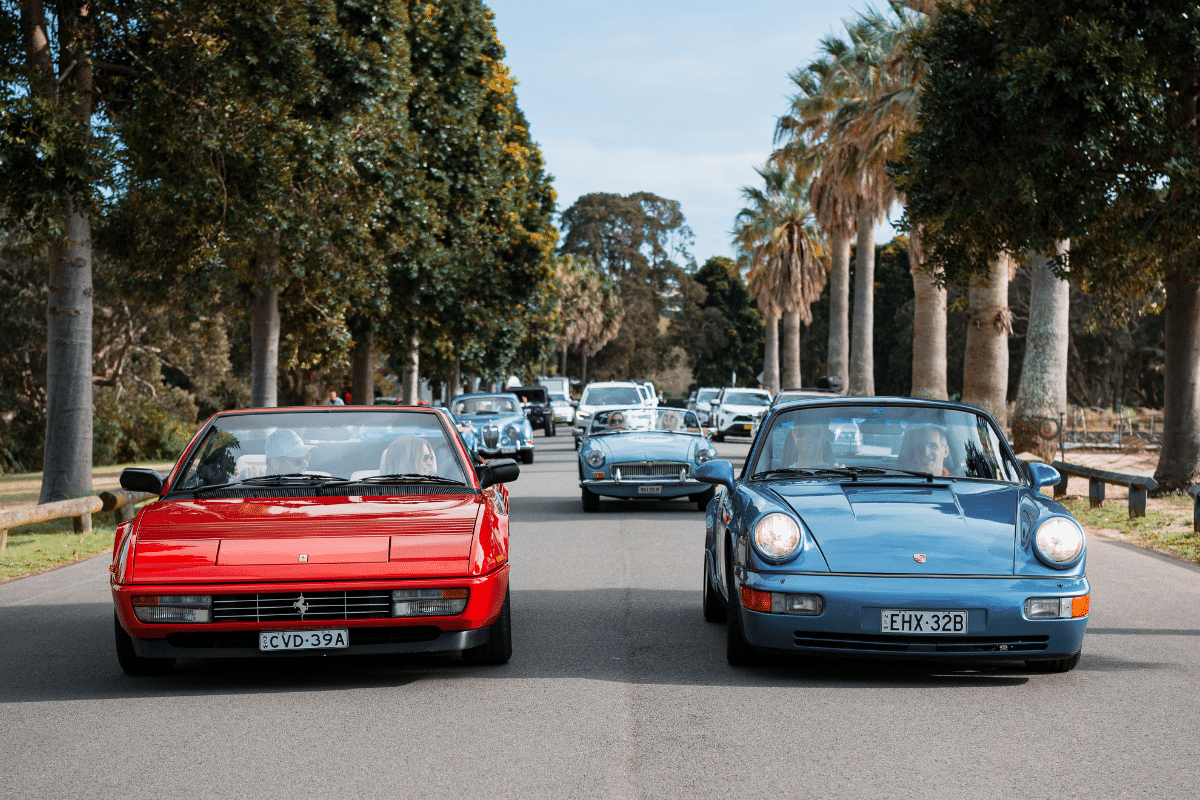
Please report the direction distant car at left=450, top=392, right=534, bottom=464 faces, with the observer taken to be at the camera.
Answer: facing the viewer

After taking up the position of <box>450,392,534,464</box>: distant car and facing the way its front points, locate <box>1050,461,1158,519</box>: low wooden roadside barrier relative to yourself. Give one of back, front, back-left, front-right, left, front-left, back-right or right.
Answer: front-left

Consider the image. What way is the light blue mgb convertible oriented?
toward the camera

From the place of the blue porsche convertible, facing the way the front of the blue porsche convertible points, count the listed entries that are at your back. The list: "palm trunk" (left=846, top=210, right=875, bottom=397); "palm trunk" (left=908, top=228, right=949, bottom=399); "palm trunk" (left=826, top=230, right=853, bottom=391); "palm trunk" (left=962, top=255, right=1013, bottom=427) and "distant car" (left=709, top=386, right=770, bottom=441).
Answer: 5

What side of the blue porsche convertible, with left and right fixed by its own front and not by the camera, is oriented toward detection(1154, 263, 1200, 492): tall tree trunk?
back

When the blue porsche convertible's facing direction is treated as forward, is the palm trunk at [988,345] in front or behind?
behind

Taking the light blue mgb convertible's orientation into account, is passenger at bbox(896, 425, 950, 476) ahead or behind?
ahead

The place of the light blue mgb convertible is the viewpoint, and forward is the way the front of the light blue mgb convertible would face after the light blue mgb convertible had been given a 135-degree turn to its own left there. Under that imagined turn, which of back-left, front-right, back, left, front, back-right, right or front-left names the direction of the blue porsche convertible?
back-right

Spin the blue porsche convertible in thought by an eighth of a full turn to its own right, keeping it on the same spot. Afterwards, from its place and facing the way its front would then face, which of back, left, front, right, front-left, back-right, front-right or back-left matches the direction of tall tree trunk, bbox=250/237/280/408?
right

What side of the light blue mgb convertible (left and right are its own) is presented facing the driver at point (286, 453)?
front

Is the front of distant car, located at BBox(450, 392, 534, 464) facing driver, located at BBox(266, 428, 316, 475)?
yes

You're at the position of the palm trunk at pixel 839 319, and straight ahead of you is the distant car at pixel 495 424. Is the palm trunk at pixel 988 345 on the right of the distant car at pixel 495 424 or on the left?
left

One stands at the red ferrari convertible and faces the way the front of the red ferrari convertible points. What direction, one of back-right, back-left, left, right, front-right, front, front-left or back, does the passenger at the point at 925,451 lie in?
left

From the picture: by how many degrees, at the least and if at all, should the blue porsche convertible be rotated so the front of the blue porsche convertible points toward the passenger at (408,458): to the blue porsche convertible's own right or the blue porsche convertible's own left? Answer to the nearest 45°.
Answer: approximately 90° to the blue porsche convertible's own right

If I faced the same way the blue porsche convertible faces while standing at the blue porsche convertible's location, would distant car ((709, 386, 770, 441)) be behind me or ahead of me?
behind

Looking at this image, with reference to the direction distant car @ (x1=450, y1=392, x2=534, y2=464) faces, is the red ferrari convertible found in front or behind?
in front

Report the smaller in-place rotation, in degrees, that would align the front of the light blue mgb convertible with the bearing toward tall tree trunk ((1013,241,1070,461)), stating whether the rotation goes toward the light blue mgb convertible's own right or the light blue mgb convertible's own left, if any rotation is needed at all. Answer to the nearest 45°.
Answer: approximately 135° to the light blue mgb convertible's own left

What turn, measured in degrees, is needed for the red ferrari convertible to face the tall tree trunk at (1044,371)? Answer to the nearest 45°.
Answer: approximately 135° to its left
